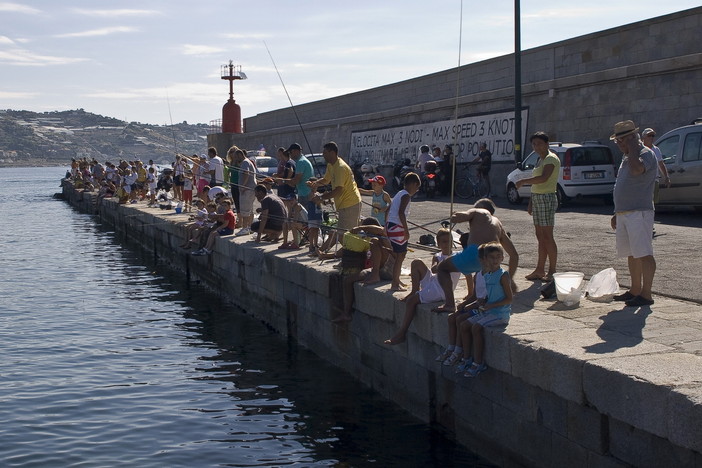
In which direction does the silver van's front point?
to the viewer's left

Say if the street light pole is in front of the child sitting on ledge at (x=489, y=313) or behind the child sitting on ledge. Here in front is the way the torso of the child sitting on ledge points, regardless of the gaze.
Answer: behind

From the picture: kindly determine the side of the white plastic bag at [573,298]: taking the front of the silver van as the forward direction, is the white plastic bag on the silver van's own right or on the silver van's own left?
on the silver van's own left

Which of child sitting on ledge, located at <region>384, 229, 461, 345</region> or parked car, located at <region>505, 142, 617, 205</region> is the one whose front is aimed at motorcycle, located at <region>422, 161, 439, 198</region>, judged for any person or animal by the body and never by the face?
the parked car

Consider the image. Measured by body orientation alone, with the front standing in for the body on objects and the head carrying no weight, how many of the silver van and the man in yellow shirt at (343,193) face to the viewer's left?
2

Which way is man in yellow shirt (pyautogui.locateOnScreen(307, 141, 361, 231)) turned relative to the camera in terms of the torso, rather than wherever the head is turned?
to the viewer's left

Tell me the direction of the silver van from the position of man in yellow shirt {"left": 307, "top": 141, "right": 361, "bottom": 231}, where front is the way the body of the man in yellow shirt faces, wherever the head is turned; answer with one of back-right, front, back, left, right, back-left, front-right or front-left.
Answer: back-right

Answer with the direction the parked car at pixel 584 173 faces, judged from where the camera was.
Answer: facing away from the viewer and to the left of the viewer

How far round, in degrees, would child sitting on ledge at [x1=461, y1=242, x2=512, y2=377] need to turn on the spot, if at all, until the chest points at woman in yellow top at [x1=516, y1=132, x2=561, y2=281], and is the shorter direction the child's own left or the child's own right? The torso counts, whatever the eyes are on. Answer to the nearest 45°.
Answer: approximately 135° to the child's own right
